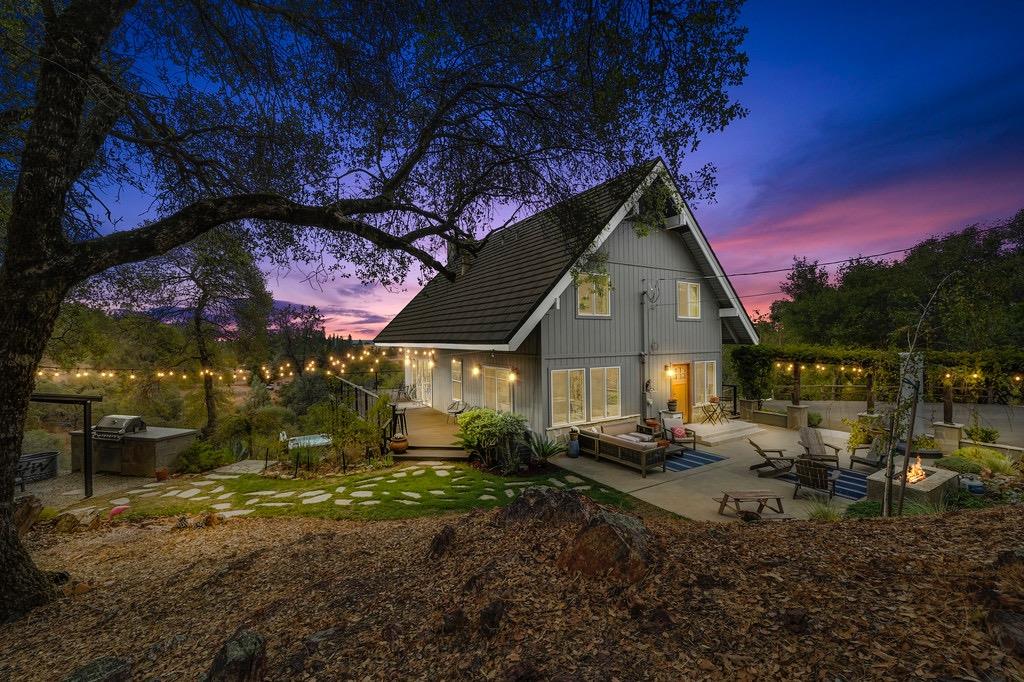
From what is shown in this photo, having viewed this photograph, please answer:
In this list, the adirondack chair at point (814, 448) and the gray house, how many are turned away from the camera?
0

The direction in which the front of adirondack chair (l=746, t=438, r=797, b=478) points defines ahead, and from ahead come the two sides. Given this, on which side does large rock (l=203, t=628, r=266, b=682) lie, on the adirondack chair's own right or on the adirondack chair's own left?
on the adirondack chair's own right

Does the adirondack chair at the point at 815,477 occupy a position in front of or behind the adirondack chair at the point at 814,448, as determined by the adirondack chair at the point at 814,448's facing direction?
in front

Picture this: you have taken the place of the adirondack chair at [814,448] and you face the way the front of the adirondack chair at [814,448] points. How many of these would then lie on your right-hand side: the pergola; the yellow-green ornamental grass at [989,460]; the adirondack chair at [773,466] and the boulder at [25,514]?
3

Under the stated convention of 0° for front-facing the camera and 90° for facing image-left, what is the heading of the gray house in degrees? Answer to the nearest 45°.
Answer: approximately 315°

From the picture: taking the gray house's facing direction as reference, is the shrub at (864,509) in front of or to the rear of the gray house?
in front

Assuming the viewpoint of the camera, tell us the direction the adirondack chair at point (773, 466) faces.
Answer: facing to the right of the viewer

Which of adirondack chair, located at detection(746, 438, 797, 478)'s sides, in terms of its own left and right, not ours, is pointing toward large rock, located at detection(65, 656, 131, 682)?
right

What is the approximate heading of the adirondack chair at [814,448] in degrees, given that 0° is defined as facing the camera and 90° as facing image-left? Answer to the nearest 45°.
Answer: approximately 315°
